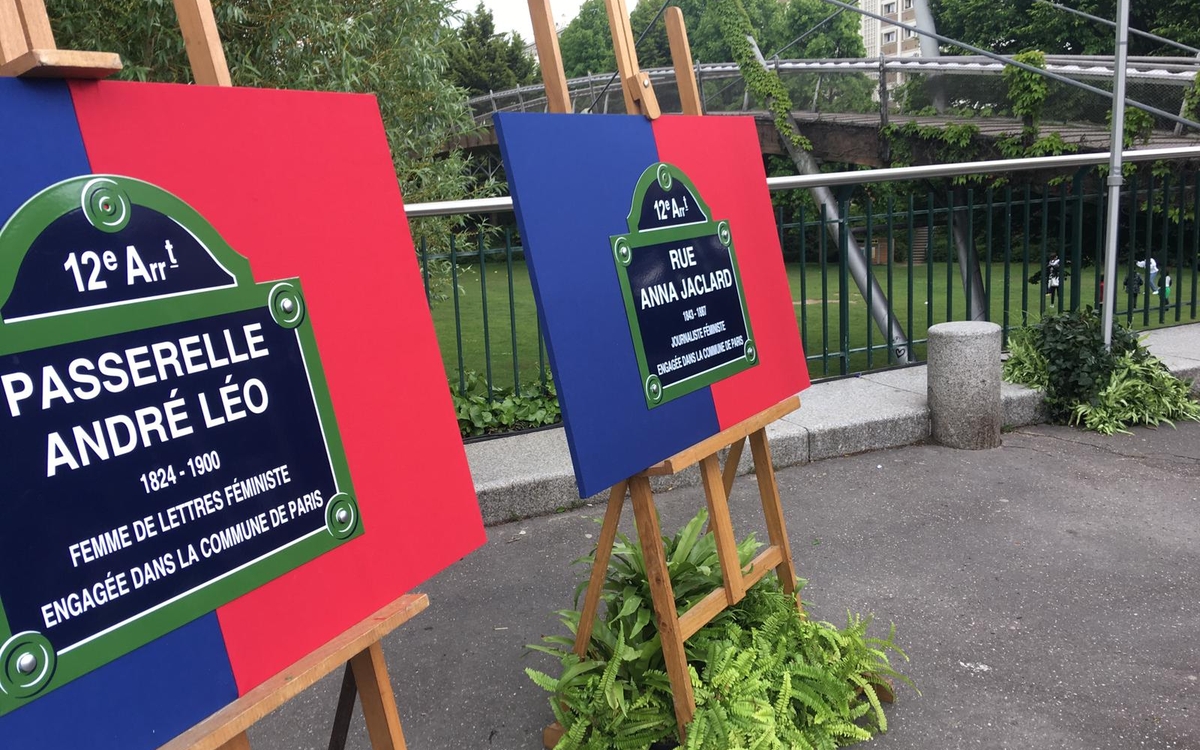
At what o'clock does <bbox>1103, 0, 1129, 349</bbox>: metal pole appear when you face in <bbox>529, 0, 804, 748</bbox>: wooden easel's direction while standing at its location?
The metal pole is roughly at 9 o'clock from the wooden easel.

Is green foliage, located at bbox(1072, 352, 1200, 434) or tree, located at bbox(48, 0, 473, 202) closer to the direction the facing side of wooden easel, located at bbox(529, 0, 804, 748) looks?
the green foliage

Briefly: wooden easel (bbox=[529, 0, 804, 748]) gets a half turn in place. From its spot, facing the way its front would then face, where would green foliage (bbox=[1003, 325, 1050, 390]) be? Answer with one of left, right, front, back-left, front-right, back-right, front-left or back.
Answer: right

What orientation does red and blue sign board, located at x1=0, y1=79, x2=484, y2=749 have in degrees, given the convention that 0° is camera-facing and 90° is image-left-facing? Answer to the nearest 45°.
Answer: approximately 315°

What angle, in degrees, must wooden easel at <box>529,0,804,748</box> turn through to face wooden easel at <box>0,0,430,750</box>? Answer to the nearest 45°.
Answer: approximately 90° to its right

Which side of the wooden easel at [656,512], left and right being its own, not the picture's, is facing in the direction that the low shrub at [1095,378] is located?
left

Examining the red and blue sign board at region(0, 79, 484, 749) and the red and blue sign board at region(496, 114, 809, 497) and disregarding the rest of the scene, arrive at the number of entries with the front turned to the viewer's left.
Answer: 0

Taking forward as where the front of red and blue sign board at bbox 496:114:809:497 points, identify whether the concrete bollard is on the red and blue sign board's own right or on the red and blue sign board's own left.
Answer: on the red and blue sign board's own left

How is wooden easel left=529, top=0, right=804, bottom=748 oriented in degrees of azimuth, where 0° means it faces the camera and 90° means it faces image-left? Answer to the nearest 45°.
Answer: approximately 315°

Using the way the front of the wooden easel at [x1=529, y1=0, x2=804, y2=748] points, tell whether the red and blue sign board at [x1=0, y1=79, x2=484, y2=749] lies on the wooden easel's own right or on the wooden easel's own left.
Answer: on the wooden easel's own right

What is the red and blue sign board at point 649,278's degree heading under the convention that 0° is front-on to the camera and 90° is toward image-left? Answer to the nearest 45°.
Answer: approximately 315°

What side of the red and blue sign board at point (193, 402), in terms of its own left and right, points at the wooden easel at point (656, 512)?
left

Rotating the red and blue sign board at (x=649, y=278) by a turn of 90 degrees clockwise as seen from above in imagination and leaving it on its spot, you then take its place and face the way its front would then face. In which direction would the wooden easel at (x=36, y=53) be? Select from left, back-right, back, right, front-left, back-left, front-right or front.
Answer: front

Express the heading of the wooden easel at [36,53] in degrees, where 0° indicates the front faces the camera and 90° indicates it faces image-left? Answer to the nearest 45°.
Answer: approximately 315°
